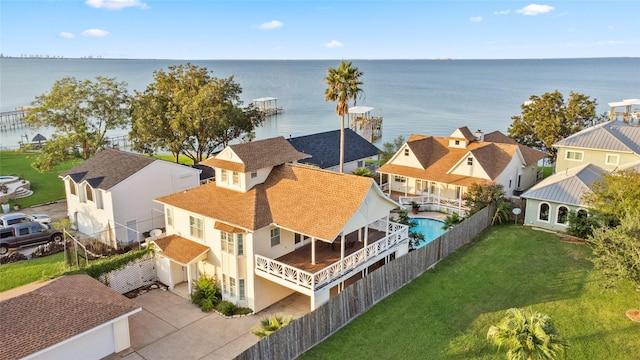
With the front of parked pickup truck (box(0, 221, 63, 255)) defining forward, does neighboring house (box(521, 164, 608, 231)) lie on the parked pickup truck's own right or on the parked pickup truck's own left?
on the parked pickup truck's own right

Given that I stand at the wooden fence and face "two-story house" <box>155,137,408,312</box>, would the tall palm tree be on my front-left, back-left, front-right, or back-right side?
front-right

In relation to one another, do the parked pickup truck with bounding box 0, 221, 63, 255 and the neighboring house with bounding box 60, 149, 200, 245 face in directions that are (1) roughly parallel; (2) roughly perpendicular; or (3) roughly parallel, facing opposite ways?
roughly parallel, facing opposite ways

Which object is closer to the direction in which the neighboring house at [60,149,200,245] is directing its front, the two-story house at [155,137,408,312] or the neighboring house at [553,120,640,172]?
the two-story house

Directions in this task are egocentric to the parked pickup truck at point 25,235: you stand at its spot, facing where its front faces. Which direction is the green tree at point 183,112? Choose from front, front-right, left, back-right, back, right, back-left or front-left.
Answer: front

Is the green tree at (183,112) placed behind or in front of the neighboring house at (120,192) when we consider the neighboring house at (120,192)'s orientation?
behind

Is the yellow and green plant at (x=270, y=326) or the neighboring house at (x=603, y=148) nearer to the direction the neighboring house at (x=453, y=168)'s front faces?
the yellow and green plant

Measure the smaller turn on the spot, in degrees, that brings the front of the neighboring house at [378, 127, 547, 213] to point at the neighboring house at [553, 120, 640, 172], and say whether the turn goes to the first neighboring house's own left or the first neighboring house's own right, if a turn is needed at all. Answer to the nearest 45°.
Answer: approximately 135° to the first neighboring house's own left

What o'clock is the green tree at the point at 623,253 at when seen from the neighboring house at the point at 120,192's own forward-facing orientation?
The green tree is roughly at 9 o'clock from the neighboring house.

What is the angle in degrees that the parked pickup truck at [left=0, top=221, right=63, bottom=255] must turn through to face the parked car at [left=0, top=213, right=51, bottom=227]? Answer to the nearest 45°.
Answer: approximately 45° to its left

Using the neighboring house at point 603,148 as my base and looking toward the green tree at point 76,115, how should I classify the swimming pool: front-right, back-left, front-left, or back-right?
front-left

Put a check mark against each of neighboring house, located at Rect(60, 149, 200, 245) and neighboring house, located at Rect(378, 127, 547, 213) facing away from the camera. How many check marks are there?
0

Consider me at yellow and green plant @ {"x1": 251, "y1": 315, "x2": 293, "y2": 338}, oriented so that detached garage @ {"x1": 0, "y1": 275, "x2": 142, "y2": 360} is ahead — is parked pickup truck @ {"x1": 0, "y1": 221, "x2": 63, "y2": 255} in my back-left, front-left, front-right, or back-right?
front-right

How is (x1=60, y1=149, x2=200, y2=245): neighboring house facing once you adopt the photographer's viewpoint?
facing the viewer and to the left of the viewer

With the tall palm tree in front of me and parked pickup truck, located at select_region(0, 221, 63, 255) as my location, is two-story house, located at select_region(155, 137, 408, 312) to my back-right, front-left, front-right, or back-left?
front-right
